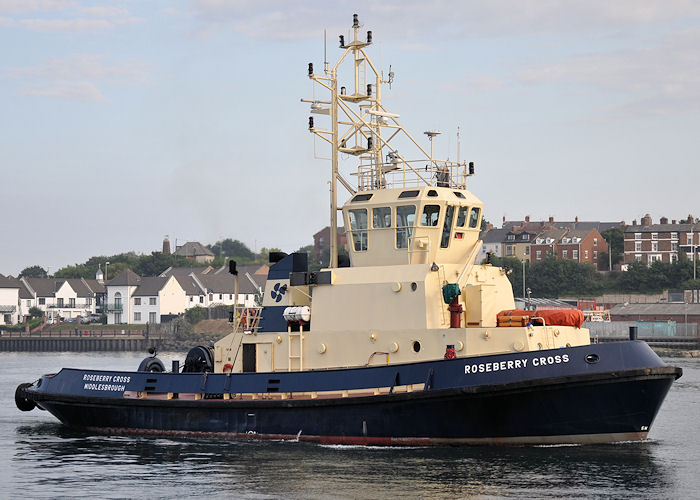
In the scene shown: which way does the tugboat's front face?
to the viewer's right
